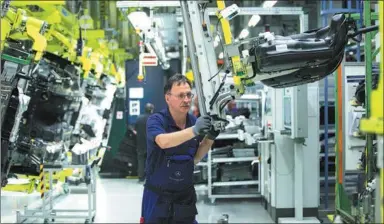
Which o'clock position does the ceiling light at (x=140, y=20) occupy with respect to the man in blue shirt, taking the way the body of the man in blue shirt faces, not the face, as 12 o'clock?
The ceiling light is roughly at 7 o'clock from the man in blue shirt.

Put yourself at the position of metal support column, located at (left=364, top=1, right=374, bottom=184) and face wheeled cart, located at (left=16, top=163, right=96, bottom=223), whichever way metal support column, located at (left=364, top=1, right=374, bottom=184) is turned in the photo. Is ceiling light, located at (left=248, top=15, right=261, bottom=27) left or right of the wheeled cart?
right

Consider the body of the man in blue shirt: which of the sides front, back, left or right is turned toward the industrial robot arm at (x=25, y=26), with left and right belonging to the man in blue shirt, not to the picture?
back

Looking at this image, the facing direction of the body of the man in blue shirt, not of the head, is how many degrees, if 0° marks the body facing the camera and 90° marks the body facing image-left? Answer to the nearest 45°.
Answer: approximately 315°

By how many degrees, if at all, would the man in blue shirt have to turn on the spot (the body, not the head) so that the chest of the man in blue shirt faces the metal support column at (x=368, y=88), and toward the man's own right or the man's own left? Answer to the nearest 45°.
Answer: approximately 45° to the man's own left

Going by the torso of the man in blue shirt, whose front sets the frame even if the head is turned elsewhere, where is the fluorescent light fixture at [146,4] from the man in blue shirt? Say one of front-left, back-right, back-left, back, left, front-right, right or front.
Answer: back-left
